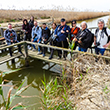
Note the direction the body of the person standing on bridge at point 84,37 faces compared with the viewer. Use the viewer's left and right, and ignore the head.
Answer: facing the viewer and to the left of the viewer

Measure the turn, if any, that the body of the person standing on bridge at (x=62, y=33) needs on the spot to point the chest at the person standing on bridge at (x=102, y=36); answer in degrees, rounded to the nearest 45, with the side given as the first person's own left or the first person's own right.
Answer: approximately 45° to the first person's own left

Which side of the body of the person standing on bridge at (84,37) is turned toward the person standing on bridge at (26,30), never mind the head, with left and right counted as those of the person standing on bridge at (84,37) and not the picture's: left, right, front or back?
right

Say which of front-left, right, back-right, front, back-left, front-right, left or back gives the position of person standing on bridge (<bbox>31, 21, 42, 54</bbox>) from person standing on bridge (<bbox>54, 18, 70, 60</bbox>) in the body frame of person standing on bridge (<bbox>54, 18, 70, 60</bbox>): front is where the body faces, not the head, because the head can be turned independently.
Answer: back-right

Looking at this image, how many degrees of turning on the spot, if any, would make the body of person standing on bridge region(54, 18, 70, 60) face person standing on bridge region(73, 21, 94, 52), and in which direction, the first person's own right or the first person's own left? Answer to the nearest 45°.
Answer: approximately 45° to the first person's own left

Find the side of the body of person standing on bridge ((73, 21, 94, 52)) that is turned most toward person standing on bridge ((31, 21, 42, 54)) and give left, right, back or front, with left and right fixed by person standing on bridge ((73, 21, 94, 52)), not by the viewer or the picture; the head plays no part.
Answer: right

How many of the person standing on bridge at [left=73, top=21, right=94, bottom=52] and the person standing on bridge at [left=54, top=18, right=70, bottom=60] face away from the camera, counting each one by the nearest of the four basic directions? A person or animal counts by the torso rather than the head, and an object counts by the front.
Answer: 0

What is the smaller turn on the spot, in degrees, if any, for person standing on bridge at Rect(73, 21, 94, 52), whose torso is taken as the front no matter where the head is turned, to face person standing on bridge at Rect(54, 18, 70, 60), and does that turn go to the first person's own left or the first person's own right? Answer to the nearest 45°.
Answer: approximately 90° to the first person's own right

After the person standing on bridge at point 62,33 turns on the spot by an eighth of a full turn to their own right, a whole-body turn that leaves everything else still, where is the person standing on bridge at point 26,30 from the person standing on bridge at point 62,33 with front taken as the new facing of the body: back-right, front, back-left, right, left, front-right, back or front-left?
right
